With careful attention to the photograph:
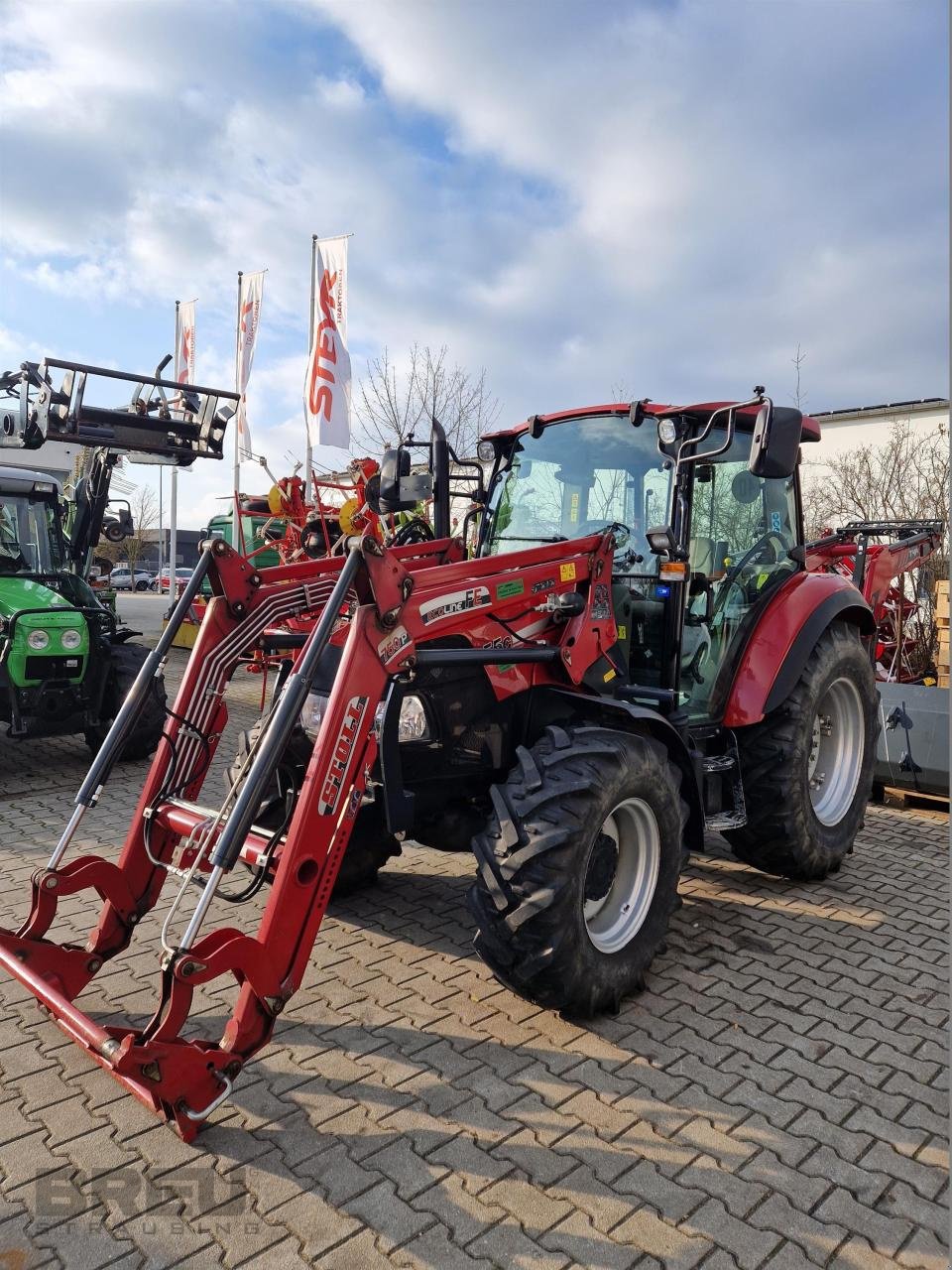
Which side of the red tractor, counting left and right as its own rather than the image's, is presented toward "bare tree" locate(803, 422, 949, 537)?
back

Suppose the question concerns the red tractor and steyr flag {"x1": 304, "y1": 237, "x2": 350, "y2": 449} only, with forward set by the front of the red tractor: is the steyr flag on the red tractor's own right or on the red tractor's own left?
on the red tractor's own right

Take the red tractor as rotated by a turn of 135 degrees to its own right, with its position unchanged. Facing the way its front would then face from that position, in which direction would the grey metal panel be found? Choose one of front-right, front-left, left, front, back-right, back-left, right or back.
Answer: front-right

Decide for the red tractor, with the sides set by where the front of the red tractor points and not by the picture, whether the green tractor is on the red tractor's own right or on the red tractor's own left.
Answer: on the red tractor's own right

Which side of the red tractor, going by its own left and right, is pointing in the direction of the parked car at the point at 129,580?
right

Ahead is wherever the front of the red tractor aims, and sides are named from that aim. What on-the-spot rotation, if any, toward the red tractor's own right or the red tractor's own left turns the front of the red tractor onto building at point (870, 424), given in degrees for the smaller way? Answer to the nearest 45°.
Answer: approximately 180°

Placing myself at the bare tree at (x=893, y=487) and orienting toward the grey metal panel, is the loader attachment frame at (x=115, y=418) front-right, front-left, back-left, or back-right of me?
front-right

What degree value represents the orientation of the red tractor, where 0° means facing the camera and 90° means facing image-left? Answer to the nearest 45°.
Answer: approximately 45°

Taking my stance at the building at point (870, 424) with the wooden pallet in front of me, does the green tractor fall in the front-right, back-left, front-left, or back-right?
front-right

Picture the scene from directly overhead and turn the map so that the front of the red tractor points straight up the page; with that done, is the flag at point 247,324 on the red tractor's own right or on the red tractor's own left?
on the red tractor's own right

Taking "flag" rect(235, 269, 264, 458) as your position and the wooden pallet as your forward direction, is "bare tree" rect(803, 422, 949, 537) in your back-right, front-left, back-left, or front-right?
front-left

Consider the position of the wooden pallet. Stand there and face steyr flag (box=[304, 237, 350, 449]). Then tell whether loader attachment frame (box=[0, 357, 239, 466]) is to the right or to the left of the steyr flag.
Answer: left

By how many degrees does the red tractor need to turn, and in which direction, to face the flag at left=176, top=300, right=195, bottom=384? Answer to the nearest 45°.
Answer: approximately 90° to its right

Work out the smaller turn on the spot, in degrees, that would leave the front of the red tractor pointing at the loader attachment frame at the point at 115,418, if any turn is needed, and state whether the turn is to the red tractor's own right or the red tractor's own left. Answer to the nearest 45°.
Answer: approximately 90° to the red tractor's own right
